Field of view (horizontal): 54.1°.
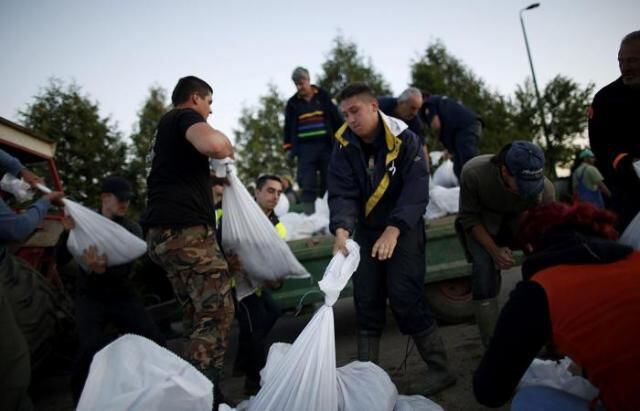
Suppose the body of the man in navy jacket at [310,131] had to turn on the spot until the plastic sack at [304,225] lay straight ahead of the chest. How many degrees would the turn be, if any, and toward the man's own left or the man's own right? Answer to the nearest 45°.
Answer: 0° — they already face it

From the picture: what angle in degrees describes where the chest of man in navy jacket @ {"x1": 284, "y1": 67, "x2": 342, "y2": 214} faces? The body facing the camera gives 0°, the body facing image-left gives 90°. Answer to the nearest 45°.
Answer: approximately 0°

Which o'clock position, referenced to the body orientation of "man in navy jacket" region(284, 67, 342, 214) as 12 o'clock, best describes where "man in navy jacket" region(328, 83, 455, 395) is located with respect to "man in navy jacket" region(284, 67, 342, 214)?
"man in navy jacket" region(328, 83, 455, 395) is roughly at 12 o'clock from "man in navy jacket" region(284, 67, 342, 214).

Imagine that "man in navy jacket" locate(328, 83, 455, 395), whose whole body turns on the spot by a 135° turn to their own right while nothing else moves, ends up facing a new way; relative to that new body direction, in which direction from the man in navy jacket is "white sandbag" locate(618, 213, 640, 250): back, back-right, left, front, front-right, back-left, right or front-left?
back-right

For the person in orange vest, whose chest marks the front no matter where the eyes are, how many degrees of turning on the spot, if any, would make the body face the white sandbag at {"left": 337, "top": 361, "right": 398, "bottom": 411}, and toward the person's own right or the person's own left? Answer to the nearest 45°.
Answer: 0° — they already face it

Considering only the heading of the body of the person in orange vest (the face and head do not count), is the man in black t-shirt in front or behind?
in front

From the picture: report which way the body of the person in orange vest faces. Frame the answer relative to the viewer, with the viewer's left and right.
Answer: facing away from the viewer and to the left of the viewer

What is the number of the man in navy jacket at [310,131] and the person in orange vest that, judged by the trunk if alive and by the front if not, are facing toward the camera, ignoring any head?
1

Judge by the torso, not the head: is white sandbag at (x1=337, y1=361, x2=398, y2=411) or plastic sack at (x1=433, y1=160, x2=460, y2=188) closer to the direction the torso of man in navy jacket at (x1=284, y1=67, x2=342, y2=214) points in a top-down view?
the white sandbag

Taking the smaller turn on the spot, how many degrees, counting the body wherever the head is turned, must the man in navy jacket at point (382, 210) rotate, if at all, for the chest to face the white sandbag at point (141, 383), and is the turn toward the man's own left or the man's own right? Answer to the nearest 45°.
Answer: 0° — they already face it
